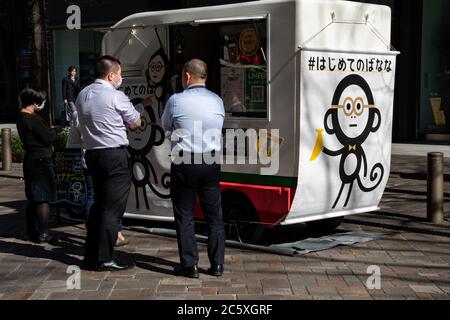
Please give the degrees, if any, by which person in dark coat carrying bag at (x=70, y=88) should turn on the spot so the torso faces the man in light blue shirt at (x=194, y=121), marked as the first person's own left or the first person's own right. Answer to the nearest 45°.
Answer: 0° — they already face them

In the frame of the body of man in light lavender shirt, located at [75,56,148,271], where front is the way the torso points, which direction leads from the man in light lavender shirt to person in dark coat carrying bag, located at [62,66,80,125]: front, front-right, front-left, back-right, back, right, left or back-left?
front-left

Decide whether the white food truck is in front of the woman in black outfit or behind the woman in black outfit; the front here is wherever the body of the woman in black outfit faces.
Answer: in front

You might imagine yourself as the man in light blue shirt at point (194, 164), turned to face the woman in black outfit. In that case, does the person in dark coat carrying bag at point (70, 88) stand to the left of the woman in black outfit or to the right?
right

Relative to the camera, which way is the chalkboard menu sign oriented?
toward the camera

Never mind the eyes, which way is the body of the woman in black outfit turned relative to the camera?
to the viewer's right

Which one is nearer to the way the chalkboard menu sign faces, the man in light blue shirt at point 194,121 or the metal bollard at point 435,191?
the man in light blue shirt

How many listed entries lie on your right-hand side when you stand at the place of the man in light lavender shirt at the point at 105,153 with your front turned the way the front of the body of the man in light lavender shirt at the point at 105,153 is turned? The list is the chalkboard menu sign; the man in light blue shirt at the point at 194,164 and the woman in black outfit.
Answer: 1

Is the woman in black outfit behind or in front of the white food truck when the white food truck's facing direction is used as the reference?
in front

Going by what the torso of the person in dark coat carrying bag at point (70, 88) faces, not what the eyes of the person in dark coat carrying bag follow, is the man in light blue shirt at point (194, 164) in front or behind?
in front

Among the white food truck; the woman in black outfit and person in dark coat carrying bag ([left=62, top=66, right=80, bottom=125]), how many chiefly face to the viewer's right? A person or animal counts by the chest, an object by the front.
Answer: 1

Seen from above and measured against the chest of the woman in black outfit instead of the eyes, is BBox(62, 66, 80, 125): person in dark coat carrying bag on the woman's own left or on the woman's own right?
on the woman's own left

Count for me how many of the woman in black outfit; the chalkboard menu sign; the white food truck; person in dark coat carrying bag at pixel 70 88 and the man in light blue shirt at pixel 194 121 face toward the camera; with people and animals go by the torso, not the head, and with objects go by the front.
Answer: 2

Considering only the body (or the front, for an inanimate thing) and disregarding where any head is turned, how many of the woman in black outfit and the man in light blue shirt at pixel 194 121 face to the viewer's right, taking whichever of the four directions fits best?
1
